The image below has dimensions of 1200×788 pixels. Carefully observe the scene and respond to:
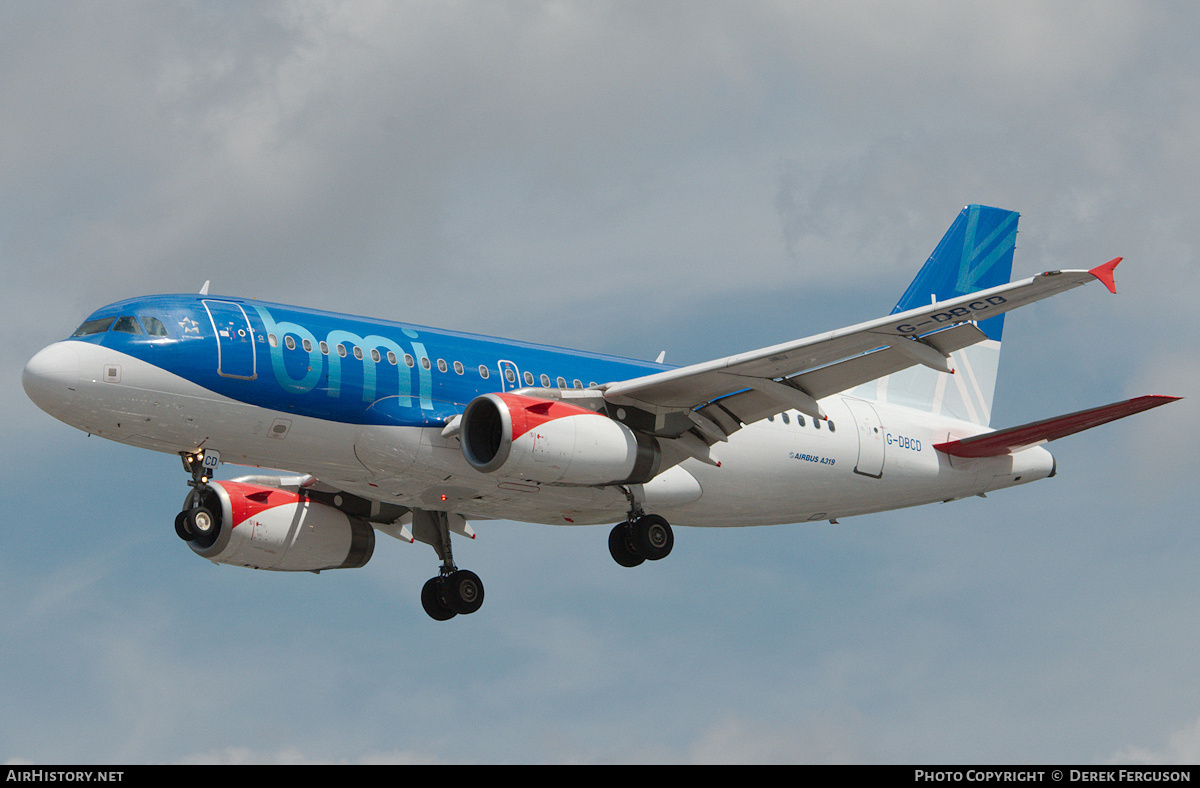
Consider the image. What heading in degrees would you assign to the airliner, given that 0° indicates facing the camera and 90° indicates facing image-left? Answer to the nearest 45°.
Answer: approximately 45°
